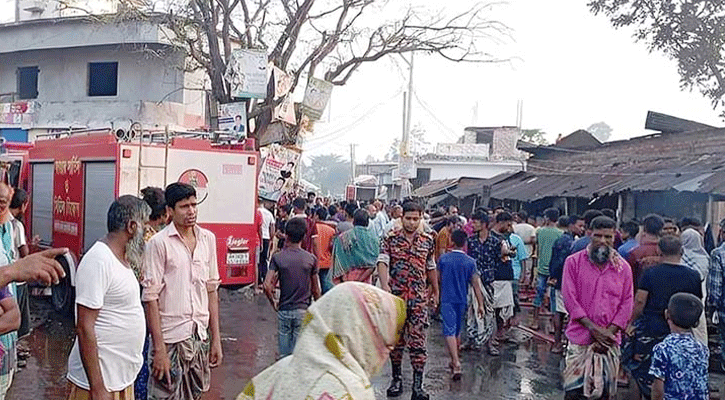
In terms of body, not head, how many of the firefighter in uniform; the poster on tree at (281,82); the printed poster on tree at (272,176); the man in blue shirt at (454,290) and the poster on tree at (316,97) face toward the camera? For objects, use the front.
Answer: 4

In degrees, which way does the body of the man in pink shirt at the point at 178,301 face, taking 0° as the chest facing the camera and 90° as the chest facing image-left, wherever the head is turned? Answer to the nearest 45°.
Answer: approximately 315°

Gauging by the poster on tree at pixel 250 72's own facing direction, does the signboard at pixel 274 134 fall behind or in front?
behind

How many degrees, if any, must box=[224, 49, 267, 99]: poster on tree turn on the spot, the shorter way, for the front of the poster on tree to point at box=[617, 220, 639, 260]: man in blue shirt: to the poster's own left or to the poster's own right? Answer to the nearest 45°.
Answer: approximately 45° to the poster's own left

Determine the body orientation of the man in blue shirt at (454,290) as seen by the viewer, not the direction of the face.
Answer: away from the camera

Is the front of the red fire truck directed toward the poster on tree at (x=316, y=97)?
no

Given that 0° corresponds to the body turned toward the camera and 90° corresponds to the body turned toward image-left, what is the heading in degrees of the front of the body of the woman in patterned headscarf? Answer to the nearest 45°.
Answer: approximately 225°

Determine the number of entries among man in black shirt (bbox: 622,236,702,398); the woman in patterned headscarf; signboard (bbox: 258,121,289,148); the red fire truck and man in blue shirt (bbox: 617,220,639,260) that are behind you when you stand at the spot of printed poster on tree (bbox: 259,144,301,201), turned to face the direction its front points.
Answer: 1

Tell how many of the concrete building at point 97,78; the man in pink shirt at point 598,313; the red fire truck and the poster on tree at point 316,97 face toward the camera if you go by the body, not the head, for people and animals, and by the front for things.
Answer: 3

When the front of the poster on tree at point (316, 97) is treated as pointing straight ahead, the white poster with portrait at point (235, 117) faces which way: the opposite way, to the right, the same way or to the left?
the same way

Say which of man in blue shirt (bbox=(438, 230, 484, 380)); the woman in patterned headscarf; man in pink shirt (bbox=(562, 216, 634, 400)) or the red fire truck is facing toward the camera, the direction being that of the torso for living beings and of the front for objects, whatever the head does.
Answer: the man in pink shirt

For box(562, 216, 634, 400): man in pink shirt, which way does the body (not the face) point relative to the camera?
toward the camera

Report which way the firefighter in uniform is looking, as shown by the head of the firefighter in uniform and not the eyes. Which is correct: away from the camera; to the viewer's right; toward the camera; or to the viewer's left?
toward the camera

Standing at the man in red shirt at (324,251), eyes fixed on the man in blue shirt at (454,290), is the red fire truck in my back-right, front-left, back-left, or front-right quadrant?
back-right

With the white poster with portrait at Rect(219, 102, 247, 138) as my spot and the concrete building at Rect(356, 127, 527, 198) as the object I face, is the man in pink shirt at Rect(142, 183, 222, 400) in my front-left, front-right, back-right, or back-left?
back-right

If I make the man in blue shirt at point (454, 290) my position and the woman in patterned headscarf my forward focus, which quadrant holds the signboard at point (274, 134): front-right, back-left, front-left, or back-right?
back-right

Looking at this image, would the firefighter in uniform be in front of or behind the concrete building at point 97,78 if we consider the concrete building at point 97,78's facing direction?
in front

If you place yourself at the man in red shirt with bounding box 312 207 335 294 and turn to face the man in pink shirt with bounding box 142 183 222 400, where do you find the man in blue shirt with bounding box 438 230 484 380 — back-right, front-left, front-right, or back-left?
front-left

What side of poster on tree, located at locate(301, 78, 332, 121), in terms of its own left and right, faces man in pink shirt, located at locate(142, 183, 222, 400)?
front

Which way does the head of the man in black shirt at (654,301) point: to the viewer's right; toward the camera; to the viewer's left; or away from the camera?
away from the camera

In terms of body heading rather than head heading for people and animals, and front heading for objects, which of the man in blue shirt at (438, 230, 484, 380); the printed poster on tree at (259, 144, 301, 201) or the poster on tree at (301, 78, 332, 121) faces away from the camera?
the man in blue shirt
